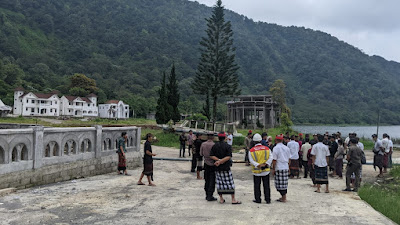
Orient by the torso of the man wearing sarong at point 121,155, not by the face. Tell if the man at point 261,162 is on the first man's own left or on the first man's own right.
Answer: on the first man's own right

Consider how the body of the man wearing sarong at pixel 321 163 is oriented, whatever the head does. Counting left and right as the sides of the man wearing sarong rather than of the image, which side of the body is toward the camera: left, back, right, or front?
back

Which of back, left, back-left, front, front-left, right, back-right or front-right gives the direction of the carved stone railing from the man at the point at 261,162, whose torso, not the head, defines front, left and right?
left

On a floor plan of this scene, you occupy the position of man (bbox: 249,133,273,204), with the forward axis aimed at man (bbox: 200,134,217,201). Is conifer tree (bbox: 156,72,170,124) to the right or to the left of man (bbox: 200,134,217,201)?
right

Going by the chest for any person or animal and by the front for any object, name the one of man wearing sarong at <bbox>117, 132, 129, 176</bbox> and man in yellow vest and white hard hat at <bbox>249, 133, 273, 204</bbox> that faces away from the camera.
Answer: the man in yellow vest and white hard hat

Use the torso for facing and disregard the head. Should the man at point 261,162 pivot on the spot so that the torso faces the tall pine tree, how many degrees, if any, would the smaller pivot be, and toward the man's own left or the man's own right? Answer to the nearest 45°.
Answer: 0° — they already face it

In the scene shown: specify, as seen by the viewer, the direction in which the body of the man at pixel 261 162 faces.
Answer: away from the camera

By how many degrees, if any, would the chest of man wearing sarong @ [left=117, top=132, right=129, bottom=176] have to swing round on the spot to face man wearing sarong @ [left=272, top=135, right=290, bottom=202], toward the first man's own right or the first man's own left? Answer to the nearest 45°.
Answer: approximately 45° to the first man's own right

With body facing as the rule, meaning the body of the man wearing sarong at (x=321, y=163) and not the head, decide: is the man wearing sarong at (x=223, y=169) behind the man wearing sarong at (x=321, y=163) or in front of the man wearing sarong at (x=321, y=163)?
behind

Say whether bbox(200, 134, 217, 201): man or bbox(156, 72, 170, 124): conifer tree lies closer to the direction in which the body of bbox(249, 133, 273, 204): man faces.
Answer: the conifer tree
